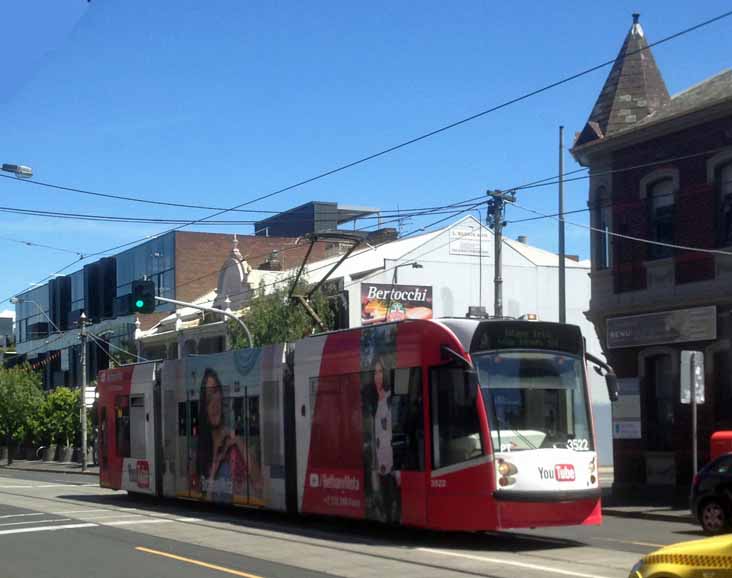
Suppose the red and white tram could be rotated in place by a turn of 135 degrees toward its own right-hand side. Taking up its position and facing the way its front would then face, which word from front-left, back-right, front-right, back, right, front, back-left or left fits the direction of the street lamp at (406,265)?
right

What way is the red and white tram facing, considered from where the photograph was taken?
facing the viewer and to the right of the viewer

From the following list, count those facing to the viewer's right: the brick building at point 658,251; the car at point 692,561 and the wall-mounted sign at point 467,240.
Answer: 0

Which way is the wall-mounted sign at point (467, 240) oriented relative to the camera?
toward the camera

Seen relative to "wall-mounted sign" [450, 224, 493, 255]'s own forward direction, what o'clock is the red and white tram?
The red and white tram is roughly at 12 o'clock from the wall-mounted sign.

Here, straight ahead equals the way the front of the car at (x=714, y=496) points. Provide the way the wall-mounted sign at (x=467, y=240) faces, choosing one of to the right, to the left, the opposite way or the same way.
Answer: to the right

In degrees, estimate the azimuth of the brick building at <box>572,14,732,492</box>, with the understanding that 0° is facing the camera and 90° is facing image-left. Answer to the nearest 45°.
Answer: approximately 45°

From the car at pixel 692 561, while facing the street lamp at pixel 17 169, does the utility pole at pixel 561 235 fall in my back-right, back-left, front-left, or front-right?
front-right

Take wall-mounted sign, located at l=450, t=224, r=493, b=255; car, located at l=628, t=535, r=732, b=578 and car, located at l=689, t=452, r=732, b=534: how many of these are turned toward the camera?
1

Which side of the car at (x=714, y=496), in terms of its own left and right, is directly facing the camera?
right

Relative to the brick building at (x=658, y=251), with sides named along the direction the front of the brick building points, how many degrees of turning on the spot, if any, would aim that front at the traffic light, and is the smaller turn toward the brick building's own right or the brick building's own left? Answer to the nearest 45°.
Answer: approximately 45° to the brick building's own right

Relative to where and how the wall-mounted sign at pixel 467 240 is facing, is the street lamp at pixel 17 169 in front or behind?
in front

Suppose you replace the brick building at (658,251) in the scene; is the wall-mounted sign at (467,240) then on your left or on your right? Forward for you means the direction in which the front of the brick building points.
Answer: on your right
